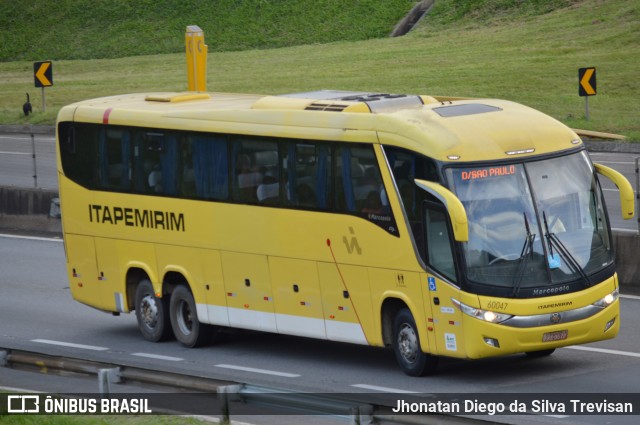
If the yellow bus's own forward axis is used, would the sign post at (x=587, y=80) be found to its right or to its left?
on its left

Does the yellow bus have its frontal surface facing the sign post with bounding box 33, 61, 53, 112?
no

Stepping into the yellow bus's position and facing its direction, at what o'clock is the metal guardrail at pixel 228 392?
The metal guardrail is roughly at 2 o'clock from the yellow bus.

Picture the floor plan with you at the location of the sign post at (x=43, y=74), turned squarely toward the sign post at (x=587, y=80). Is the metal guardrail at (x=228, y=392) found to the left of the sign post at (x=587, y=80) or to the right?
right

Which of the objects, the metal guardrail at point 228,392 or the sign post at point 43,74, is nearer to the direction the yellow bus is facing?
the metal guardrail

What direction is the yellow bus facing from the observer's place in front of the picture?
facing the viewer and to the right of the viewer

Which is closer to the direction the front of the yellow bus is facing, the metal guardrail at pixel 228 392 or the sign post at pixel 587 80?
the metal guardrail
